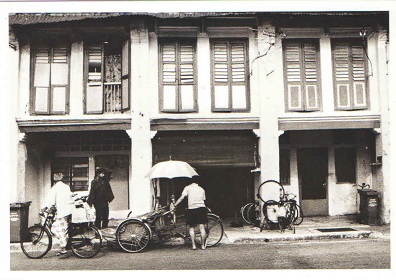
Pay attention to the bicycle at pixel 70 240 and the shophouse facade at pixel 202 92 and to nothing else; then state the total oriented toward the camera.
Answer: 1

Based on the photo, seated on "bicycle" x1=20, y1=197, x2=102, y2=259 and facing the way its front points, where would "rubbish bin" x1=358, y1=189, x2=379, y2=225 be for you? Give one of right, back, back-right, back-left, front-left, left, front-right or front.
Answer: back

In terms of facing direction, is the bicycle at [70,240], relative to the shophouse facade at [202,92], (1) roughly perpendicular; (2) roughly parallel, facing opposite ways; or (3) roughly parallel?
roughly perpendicular

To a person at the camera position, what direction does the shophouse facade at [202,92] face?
facing the viewer

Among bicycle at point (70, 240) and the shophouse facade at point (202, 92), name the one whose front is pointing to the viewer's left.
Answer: the bicycle

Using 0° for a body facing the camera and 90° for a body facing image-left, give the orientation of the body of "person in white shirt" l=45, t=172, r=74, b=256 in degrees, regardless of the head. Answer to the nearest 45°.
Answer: approximately 135°

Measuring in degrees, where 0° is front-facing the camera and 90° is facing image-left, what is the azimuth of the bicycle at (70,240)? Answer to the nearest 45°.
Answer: approximately 90°
